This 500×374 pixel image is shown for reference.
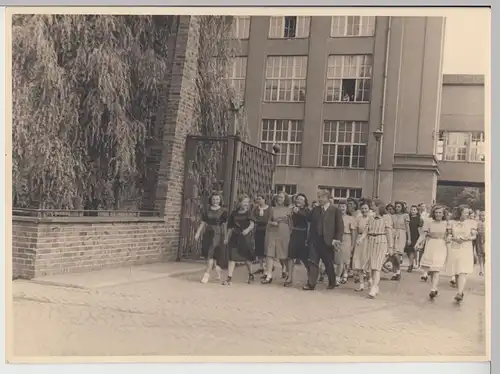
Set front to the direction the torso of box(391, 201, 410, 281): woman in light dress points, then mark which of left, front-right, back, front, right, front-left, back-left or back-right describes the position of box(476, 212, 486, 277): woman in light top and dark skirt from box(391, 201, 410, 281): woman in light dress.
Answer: back-left
